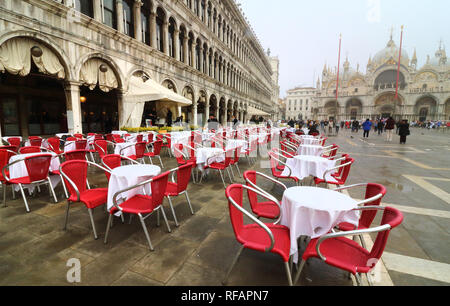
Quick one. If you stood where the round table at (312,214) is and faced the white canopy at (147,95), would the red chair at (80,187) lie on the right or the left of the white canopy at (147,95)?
left

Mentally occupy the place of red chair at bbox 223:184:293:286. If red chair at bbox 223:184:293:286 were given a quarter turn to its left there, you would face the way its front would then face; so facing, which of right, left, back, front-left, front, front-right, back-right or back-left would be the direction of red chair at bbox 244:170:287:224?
front

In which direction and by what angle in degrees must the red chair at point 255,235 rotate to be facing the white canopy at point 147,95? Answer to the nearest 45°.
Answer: approximately 135° to its left

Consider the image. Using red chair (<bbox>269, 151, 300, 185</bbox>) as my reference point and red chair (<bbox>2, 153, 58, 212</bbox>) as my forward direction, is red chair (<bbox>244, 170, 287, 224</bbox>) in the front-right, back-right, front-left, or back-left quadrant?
front-left

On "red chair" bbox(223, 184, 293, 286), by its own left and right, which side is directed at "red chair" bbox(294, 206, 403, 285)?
front

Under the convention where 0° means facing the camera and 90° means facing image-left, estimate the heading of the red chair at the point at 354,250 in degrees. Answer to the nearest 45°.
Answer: approximately 90°

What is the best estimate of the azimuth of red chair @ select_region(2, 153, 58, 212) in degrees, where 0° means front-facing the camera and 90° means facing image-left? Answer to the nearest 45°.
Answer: approximately 135°

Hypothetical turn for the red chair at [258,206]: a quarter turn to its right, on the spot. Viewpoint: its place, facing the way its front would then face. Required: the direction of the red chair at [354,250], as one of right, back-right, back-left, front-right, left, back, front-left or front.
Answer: left

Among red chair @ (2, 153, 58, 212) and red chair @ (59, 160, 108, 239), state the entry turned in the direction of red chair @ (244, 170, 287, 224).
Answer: red chair @ (59, 160, 108, 239)

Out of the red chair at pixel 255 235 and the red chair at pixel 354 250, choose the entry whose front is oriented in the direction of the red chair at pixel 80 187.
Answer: the red chair at pixel 354 250

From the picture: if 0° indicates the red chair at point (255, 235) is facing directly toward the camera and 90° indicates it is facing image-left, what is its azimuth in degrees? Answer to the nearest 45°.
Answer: approximately 270°

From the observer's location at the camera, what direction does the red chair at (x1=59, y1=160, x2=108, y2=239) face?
facing the viewer and to the right of the viewer

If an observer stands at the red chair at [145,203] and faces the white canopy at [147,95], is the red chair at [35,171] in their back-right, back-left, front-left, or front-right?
front-left

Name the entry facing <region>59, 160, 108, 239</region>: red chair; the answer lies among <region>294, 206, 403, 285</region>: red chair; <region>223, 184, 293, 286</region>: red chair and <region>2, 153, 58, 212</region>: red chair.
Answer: <region>294, 206, 403, 285</region>: red chair

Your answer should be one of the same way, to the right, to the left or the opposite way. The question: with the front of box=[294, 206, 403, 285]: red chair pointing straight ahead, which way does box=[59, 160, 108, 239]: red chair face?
the opposite way

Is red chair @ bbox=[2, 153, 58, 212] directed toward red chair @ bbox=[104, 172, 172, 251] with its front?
no

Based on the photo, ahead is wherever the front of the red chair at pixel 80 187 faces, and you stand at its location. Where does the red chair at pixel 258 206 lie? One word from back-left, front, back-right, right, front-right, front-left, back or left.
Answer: front
